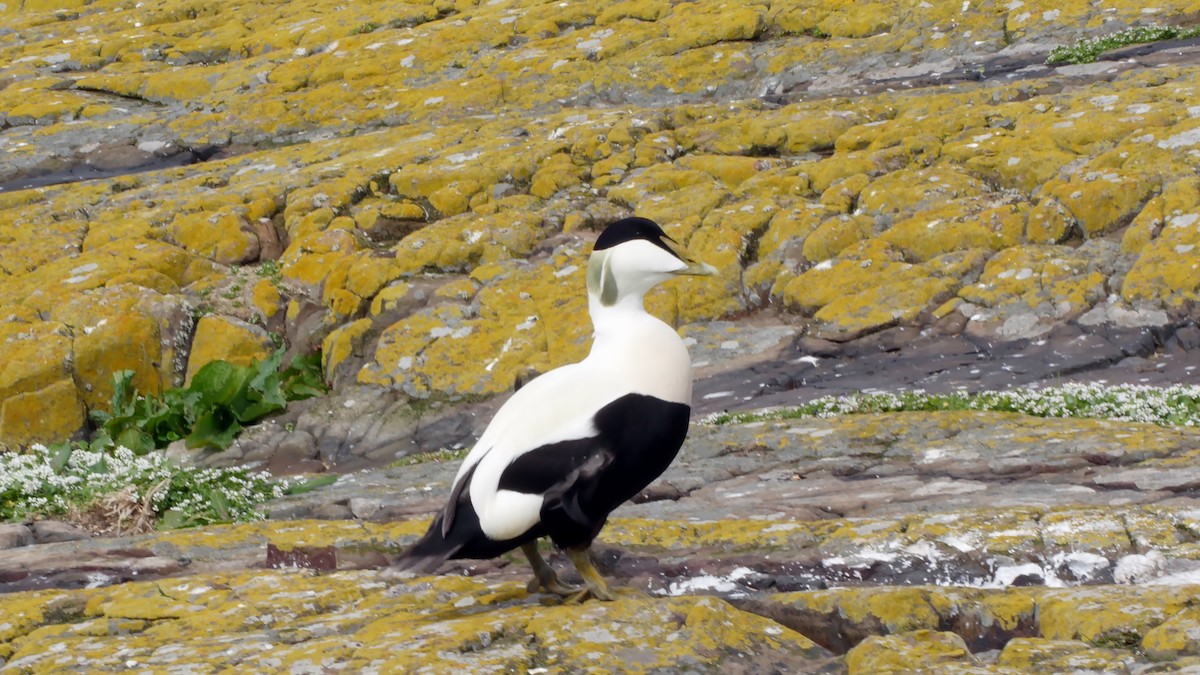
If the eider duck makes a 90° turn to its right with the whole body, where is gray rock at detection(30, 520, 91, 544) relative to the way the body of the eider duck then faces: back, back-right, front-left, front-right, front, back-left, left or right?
back-right

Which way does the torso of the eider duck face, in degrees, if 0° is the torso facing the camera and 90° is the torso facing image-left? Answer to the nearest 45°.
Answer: approximately 270°

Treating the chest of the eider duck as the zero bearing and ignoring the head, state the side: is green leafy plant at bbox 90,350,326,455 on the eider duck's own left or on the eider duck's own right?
on the eider duck's own left

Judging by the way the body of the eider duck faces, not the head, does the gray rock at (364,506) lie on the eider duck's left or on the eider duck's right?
on the eider duck's left
